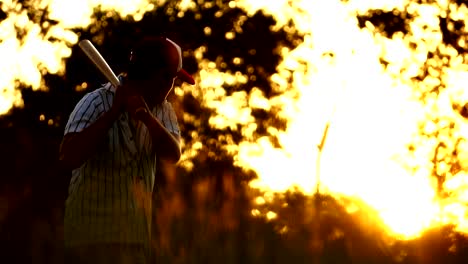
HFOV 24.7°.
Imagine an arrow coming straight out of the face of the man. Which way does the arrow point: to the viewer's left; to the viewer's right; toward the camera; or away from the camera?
to the viewer's right
